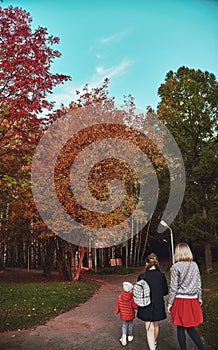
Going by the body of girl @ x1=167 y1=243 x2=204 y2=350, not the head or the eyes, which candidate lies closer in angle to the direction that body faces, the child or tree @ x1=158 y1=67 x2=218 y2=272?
the tree

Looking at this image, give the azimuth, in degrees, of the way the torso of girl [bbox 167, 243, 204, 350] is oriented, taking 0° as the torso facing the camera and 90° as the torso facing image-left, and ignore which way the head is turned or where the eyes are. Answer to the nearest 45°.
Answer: approximately 180°

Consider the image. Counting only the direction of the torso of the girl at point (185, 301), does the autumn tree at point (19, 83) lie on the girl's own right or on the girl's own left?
on the girl's own left

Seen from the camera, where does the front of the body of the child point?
away from the camera

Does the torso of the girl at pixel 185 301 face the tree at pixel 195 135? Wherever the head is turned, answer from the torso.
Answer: yes

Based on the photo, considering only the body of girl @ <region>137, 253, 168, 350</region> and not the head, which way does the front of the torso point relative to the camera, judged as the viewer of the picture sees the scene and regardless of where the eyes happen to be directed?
away from the camera

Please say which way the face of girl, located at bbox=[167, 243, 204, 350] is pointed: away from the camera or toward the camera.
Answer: away from the camera

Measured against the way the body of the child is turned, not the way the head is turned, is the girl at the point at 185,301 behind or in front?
behind

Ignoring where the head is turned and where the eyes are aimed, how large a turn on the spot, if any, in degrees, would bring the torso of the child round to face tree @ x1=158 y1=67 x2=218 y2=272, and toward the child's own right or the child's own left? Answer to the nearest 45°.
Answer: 0° — they already face it

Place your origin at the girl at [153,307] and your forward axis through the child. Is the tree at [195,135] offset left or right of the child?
right
